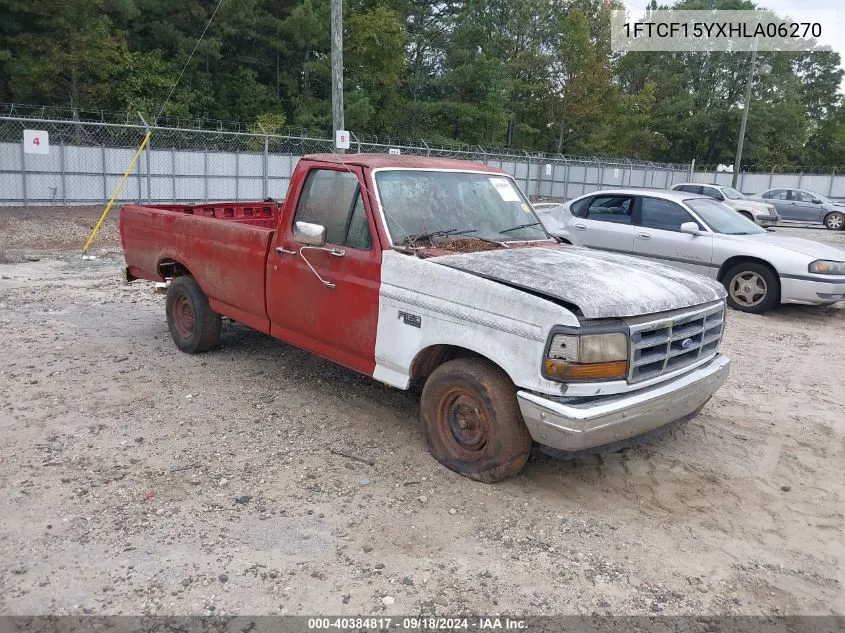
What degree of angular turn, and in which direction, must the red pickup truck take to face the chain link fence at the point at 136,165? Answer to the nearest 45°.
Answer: approximately 180°

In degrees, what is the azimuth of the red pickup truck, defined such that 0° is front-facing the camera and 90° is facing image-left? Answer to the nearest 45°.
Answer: approximately 315°

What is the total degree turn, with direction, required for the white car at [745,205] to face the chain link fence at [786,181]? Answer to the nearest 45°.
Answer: approximately 135° to its left

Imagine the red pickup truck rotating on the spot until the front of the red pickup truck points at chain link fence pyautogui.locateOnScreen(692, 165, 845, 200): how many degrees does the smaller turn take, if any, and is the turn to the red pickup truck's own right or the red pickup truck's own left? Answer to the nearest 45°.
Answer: approximately 90° to the red pickup truck's own left

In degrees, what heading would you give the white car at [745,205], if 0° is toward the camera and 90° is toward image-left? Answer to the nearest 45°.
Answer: approximately 315°
